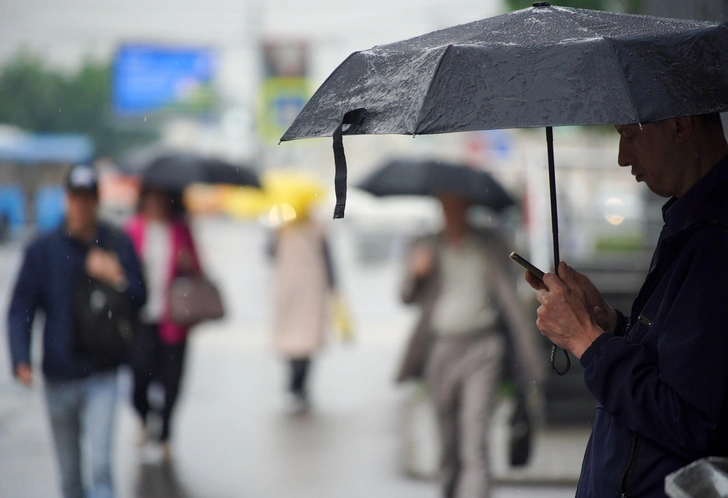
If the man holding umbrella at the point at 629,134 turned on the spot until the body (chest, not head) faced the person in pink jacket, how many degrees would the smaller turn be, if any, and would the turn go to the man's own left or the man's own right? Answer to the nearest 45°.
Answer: approximately 45° to the man's own right

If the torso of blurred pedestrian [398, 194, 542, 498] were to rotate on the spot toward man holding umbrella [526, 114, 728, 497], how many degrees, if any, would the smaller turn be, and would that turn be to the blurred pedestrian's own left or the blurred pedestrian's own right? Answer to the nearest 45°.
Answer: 0° — they already face them

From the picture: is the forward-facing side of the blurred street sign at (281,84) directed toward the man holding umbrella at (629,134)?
yes

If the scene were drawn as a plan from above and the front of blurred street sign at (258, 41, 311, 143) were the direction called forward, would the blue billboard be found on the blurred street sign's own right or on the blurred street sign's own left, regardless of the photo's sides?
on the blurred street sign's own right

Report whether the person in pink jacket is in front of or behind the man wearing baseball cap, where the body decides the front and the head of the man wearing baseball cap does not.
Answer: behind

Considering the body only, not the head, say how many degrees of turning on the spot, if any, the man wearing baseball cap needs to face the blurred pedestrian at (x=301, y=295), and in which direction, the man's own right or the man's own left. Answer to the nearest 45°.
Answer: approximately 135° to the man's own left

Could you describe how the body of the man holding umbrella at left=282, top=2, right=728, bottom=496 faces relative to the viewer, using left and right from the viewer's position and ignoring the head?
facing to the left of the viewer

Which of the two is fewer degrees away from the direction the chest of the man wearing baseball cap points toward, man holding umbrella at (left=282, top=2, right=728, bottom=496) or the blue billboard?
the man holding umbrella

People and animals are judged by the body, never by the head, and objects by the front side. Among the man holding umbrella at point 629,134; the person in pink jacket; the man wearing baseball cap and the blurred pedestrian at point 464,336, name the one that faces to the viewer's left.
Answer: the man holding umbrella

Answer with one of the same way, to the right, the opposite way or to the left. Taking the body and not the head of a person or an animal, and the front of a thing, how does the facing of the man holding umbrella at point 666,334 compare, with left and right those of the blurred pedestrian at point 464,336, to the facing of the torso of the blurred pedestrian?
to the right

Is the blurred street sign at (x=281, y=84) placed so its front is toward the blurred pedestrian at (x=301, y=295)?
yes
